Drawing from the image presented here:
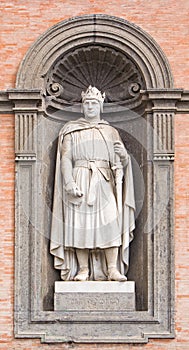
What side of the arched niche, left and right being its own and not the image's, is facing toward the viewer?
front

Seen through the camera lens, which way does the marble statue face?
facing the viewer
